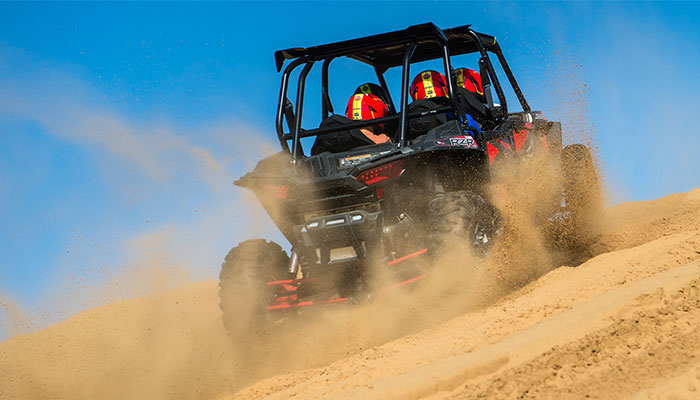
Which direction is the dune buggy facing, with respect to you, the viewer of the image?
facing away from the viewer and to the right of the viewer
